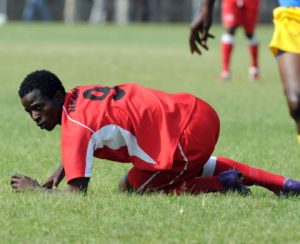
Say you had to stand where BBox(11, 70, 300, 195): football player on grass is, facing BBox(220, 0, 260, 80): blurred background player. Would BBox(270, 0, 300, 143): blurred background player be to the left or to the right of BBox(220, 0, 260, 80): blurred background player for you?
right

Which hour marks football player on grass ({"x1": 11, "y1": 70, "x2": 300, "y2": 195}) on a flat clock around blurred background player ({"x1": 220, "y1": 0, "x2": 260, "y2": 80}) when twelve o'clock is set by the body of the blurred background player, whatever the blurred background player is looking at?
The football player on grass is roughly at 12 o'clock from the blurred background player.

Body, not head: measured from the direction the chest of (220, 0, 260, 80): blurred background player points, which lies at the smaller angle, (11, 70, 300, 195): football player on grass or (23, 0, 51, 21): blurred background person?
the football player on grass

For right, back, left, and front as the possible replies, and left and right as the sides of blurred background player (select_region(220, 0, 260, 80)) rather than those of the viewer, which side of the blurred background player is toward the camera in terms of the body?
front

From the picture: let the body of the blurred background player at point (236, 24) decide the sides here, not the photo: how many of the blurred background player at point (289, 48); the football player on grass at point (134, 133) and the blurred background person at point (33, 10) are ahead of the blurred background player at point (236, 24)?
2

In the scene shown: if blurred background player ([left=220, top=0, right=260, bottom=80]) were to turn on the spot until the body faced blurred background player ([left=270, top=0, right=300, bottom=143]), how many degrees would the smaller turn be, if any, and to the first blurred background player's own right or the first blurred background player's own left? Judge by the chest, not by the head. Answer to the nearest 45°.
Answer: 0° — they already face them

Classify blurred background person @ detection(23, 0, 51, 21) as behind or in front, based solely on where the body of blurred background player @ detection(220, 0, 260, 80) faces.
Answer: behind
